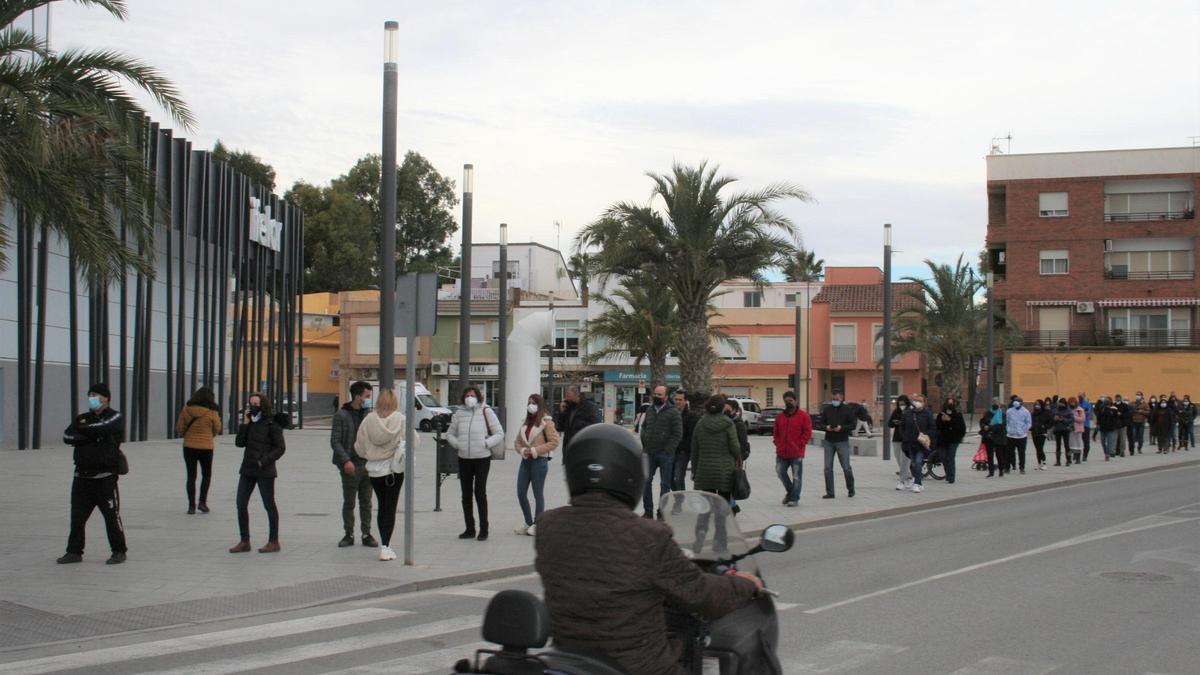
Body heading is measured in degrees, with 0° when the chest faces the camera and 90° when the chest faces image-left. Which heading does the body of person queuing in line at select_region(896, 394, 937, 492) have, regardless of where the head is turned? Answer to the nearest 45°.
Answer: approximately 45°

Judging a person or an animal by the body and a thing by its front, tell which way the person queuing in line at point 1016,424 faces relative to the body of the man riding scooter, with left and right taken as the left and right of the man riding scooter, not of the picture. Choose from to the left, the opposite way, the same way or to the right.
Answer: the opposite way

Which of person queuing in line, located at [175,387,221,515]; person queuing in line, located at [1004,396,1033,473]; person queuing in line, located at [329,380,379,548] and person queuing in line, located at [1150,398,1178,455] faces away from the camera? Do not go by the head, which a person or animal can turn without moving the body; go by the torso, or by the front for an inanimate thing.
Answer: person queuing in line, located at [175,387,221,515]

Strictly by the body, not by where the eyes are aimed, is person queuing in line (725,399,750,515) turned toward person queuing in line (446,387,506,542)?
yes

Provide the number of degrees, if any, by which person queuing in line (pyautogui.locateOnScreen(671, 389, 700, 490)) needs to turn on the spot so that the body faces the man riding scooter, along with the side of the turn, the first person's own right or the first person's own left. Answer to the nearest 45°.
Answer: approximately 45° to the first person's own left

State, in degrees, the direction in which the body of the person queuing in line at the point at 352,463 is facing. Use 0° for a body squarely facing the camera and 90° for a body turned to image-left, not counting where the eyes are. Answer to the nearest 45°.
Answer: approximately 315°

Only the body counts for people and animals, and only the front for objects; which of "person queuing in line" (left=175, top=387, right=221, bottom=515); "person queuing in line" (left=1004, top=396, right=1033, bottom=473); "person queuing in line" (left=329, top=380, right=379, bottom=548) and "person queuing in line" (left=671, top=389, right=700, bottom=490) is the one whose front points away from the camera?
"person queuing in line" (left=175, top=387, right=221, bottom=515)

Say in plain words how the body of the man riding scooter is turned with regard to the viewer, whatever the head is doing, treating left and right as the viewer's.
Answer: facing away from the viewer and to the right of the viewer

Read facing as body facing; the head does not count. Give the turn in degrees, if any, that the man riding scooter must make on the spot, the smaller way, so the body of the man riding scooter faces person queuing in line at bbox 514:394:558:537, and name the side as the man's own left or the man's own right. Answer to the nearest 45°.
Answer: approximately 45° to the man's own left

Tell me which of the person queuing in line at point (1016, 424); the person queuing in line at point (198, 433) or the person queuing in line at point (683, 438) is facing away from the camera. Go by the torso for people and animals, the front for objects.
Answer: the person queuing in line at point (198, 433)
